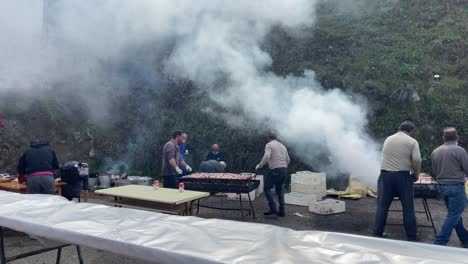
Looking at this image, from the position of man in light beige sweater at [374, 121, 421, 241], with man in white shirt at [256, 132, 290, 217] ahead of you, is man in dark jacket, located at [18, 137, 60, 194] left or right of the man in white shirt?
left

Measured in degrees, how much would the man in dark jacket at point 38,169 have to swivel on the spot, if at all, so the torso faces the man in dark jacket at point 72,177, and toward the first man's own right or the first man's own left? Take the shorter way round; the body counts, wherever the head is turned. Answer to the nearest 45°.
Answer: approximately 45° to the first man's own right

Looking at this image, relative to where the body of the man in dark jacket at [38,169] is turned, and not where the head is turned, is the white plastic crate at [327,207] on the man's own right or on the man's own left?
on the man's own right

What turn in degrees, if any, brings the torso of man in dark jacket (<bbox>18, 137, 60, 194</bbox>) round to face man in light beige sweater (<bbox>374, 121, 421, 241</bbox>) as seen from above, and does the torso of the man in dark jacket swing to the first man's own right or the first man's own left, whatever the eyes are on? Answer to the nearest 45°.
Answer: approximately 135° to the first man's own right

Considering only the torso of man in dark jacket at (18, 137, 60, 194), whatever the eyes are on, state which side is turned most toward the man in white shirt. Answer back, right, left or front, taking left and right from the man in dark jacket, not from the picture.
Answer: right

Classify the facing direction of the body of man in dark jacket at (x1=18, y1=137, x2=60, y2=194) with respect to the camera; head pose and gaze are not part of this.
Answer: away from the camera

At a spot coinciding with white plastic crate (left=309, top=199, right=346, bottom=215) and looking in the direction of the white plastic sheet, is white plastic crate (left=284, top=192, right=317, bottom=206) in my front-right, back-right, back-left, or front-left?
back-right
